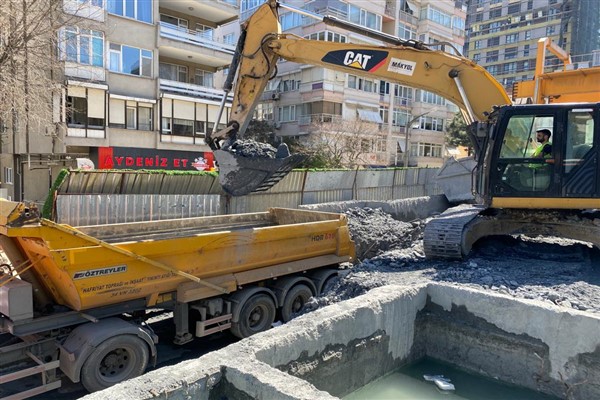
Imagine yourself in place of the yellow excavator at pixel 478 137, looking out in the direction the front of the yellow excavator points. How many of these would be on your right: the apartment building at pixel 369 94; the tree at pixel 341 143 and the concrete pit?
2

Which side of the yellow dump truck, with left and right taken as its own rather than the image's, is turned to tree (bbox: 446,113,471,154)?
back

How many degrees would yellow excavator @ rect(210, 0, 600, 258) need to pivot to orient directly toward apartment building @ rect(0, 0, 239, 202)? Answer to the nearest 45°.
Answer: approximately 45° to its right

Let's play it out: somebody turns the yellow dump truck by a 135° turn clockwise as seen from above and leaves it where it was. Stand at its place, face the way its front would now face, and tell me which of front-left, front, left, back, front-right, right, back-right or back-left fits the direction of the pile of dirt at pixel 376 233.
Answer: front-right

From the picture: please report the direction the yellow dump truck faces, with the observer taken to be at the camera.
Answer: facing the viewer and to the left of the viewer

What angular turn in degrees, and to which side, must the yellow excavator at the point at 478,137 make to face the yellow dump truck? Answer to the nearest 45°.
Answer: approximately 45° to its left

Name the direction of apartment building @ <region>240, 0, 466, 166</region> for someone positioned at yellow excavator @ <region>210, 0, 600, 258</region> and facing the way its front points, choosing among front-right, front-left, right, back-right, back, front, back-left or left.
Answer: right

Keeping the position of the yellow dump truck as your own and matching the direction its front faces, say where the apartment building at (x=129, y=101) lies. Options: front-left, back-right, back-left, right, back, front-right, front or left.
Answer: back-right

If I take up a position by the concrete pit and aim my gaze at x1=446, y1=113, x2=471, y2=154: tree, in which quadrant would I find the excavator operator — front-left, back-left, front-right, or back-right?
front-right

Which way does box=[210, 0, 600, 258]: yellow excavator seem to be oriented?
to the viewer's left

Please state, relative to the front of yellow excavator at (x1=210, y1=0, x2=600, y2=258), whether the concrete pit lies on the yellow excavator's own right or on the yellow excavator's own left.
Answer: on the yellow excavator's own left

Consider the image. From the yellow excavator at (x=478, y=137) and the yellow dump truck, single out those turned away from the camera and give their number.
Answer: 0

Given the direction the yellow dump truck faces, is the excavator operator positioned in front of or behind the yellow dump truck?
behind

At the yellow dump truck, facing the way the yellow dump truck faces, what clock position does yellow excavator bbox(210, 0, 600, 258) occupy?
The yellow excavator is roughly at 7 o'clock from the yellow dump truck.
